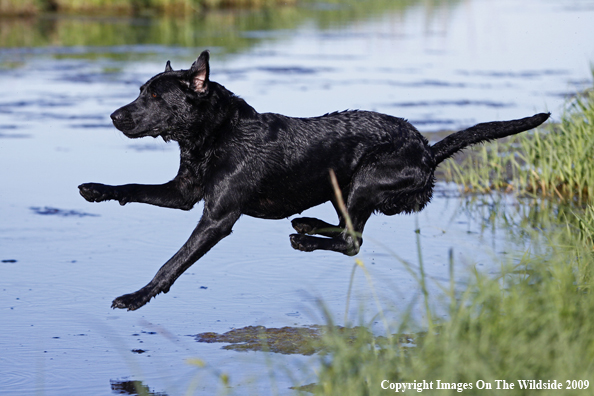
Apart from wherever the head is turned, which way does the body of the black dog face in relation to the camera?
to the viewer's left
